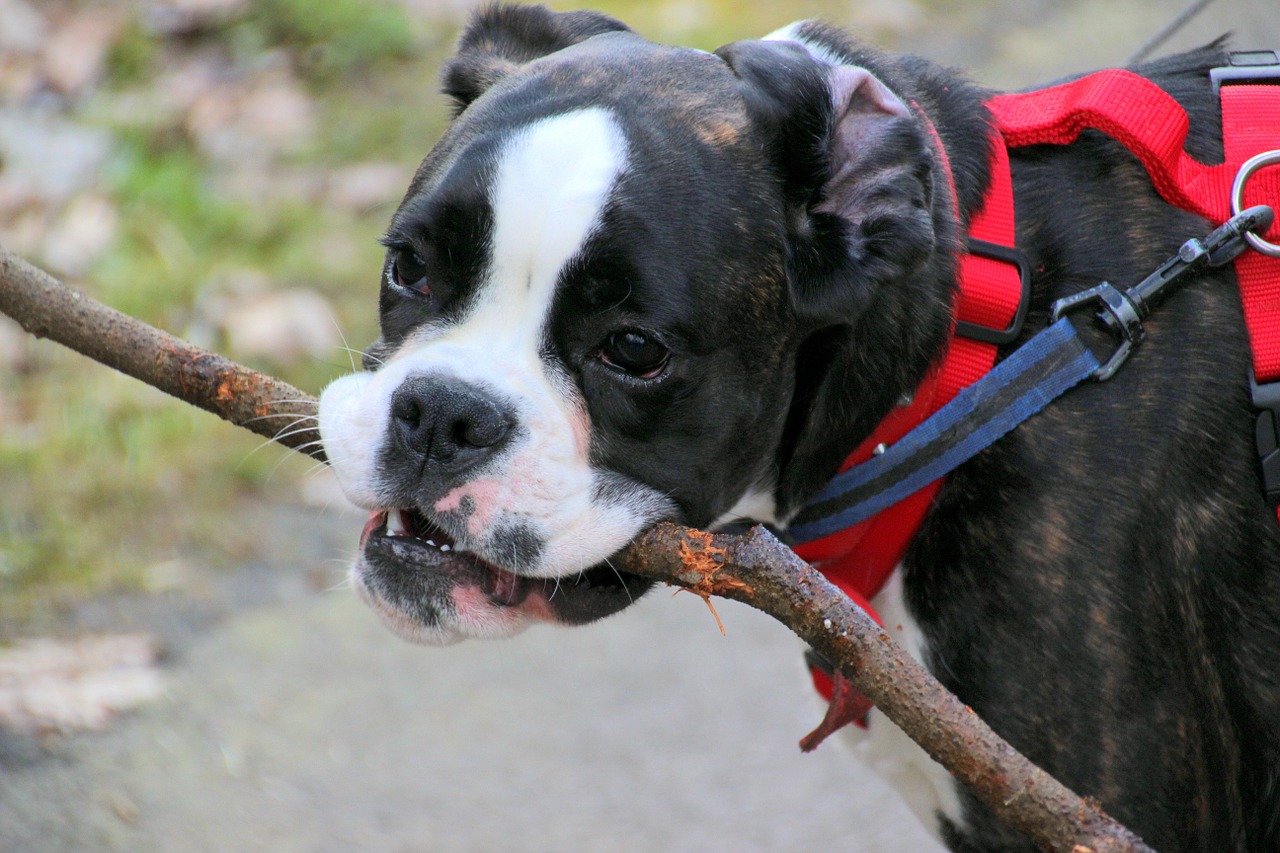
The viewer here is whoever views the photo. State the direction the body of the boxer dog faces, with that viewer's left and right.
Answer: facing the viewer and to the left of the viewer
